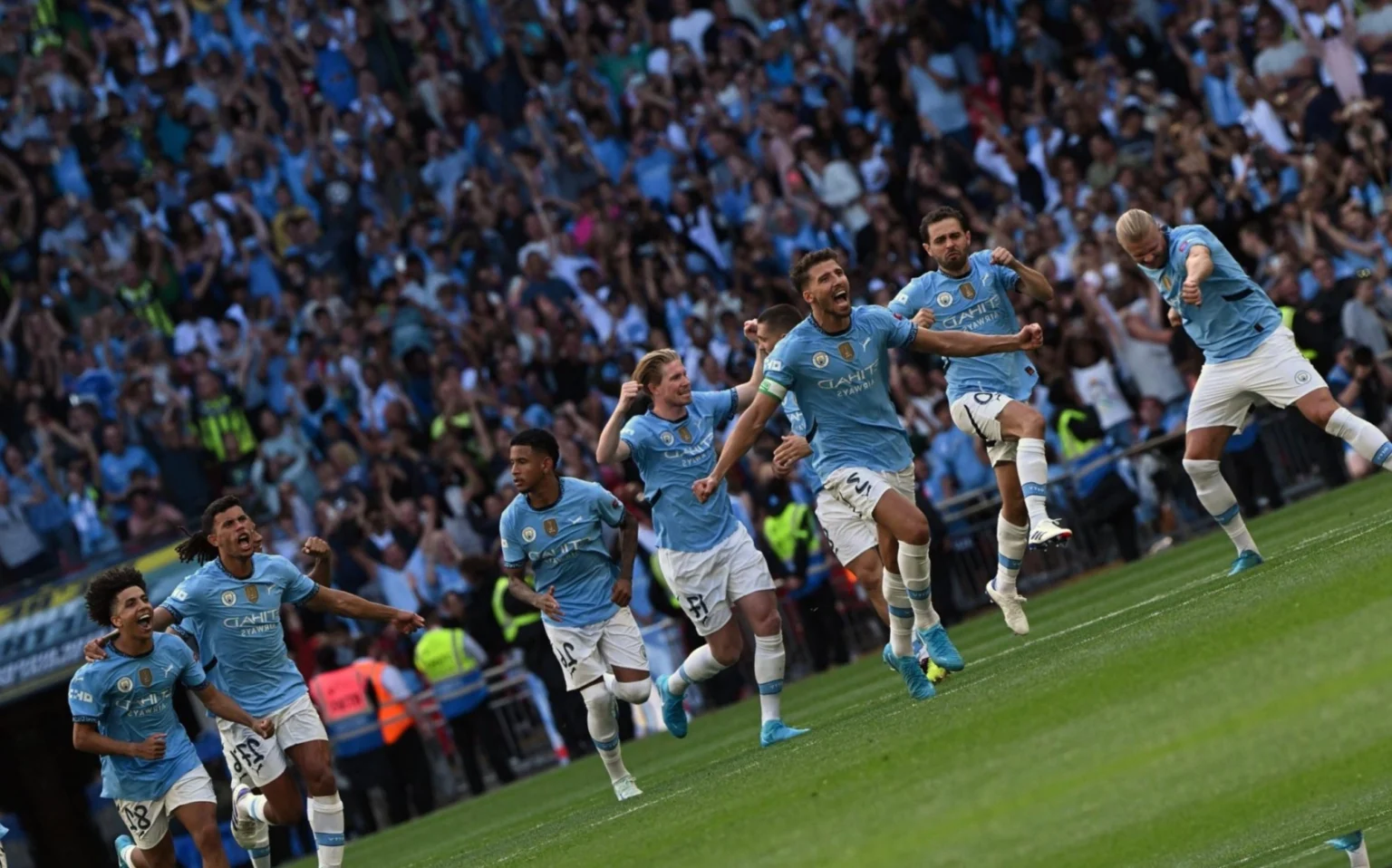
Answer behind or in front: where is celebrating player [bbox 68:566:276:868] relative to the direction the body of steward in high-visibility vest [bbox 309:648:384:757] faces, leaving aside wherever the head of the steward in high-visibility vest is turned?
behind

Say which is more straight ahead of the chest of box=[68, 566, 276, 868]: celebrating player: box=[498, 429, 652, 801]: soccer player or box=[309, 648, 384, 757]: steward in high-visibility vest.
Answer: the soccer player

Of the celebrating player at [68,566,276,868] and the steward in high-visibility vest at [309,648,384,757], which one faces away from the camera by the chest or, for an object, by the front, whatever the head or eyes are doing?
the steward in high-visibility vest

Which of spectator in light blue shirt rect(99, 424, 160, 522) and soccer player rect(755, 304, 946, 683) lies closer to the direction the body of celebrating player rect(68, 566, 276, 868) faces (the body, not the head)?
the soccer player

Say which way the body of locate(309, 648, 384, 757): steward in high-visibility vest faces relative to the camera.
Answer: away from the camera

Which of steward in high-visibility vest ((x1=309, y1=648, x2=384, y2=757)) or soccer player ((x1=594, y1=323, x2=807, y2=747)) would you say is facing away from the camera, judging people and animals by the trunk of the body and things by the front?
the steward in high-visibility vest

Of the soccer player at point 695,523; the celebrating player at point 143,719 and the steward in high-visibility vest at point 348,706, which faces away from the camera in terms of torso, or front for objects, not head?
the steward in high-visibility vest

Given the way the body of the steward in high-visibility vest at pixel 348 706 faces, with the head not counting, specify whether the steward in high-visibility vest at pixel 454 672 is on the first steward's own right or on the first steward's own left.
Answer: on the first steward's own right
